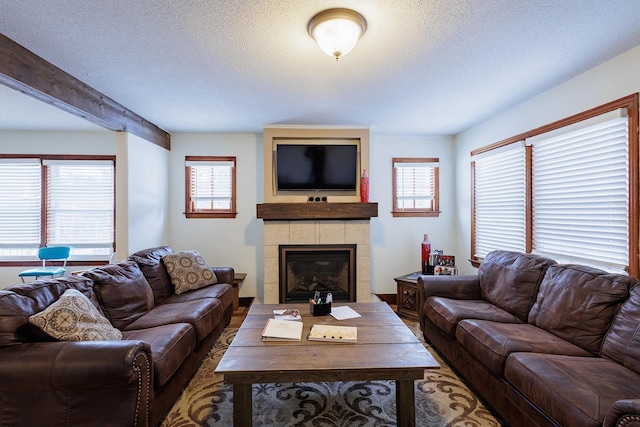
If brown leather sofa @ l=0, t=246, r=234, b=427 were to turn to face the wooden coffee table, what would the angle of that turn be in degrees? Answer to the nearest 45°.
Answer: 0° — it already faces it

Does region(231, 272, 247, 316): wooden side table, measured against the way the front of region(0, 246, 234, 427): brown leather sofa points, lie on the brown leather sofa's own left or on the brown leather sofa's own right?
on the brown leather sofa's own left

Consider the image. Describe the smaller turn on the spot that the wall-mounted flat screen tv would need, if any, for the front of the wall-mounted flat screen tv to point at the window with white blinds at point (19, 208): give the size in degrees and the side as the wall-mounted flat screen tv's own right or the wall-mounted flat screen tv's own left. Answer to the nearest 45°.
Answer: approximately 90° to the wall-mounted flat screen tv's own right

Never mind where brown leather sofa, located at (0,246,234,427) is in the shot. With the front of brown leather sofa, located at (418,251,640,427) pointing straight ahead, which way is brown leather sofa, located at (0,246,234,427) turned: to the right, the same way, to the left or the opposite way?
the opposite way

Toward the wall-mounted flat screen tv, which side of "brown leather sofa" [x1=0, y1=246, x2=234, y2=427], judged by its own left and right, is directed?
left

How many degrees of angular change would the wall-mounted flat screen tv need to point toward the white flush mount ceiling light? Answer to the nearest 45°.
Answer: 0° — it already faces it

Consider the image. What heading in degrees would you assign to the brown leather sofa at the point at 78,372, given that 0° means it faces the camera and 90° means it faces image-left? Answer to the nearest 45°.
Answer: approximately 315°

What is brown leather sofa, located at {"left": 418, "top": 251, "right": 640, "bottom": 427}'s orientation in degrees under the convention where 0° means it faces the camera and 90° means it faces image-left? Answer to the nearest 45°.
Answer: approximately 45°

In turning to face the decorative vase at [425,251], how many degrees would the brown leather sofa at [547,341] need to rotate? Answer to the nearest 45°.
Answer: approximately 90° to its right

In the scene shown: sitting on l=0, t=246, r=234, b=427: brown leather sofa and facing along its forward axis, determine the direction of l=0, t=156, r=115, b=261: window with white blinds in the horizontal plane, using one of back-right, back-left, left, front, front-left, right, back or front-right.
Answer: back-left
